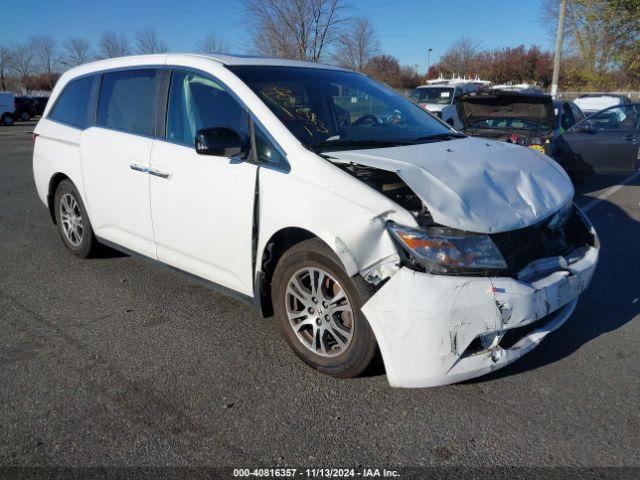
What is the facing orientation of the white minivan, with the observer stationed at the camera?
facing the viewer and to the right of the viewer

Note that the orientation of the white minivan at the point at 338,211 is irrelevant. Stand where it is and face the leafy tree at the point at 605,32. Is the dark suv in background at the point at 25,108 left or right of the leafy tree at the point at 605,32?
left

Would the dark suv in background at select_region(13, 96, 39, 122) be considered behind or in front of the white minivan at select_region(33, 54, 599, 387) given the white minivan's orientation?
behind

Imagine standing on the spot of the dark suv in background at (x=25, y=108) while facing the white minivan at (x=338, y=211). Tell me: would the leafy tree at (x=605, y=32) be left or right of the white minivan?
left

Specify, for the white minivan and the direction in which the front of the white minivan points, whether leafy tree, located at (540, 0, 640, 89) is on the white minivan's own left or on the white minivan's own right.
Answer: on the white minivan's own left
